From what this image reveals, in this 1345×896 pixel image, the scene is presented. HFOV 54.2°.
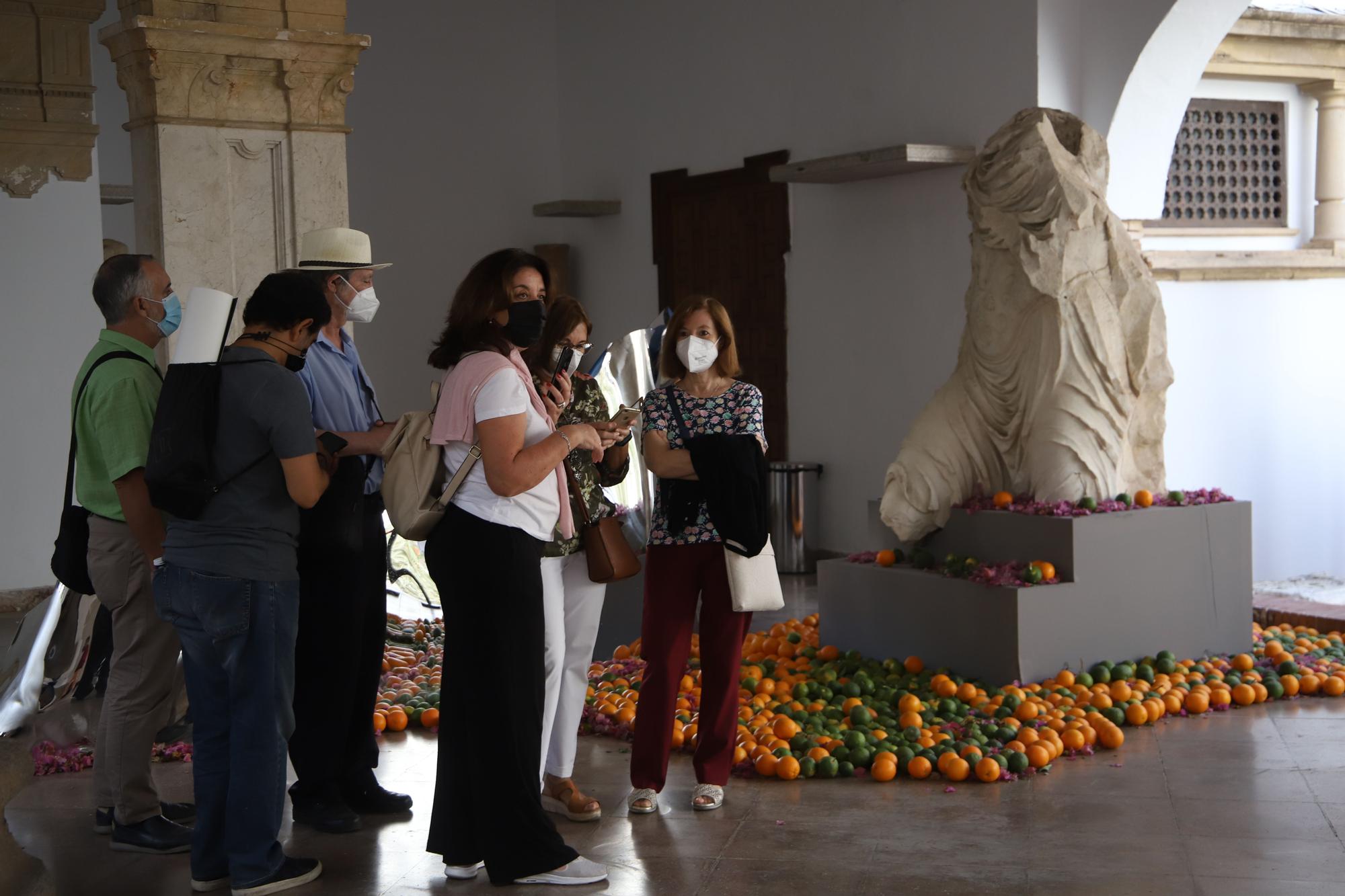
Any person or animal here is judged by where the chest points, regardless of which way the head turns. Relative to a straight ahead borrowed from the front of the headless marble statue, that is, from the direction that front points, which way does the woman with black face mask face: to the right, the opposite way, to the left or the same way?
the opposite way

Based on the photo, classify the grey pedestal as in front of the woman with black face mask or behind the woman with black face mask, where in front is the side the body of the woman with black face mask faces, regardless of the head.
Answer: in front

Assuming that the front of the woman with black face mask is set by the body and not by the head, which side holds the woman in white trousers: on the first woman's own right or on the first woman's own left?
on the first woman's own left

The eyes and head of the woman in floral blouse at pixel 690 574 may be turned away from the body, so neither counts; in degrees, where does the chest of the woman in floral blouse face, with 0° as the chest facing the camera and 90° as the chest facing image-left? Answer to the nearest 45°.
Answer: approximately 0°

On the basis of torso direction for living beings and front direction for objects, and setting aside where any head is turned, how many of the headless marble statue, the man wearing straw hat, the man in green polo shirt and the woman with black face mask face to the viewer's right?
3

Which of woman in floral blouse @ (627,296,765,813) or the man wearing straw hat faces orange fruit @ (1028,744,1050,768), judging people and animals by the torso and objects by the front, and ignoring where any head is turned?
the man wearing straw hat

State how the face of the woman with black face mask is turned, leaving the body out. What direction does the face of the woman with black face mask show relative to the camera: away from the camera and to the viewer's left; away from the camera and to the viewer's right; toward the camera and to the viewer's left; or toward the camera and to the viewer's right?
toward the camera and to the viewer's right

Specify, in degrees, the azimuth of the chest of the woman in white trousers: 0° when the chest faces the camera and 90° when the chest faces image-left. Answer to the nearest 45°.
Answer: approximately 315°

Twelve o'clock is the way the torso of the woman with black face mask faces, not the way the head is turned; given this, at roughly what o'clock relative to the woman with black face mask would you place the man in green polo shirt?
The man in green polo shirt is roughly at 7 o'clock from the woman with black face mask.

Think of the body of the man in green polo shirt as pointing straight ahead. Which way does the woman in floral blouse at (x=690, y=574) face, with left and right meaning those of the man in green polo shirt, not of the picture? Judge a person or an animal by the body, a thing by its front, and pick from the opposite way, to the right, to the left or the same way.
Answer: to the right

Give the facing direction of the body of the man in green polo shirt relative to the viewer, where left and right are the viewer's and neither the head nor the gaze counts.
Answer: facing to the right of the viewer

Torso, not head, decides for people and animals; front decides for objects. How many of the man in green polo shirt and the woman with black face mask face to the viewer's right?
2

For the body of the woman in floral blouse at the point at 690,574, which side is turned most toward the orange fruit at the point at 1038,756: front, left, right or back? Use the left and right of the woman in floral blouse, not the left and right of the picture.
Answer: left

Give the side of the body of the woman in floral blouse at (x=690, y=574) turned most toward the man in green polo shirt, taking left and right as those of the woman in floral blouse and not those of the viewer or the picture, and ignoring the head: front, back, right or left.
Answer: right

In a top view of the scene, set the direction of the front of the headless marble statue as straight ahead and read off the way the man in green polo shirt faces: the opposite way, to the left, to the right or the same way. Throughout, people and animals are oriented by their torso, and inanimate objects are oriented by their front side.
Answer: the opposite way

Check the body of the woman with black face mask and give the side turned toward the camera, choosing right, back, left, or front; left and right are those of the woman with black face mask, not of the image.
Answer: right

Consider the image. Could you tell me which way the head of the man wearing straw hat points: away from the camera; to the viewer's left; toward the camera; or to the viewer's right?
to the viewer's right
